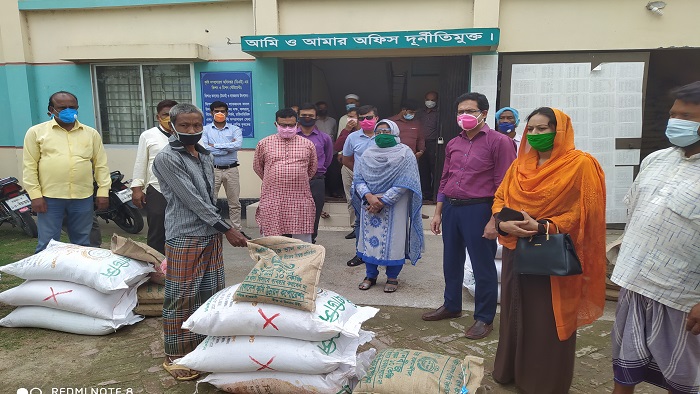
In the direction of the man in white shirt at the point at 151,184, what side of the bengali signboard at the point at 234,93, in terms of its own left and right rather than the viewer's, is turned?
front

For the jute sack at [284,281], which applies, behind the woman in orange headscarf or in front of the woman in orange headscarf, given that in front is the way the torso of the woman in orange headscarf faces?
in front

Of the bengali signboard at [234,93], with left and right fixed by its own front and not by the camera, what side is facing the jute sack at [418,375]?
front

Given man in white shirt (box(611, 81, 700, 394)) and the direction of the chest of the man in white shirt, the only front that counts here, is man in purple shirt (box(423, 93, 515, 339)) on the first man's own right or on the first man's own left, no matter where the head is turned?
on the first man's own right

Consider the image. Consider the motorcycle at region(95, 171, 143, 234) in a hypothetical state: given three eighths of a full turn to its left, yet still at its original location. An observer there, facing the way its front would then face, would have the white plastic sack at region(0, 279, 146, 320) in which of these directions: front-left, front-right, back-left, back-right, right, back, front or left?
back

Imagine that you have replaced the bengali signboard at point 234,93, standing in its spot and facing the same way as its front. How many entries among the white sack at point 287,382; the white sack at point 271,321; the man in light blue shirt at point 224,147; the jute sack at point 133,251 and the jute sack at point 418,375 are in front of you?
5

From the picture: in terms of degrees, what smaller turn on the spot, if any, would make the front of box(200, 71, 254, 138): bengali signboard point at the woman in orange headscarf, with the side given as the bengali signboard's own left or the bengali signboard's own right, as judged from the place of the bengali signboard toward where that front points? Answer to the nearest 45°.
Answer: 0° — it already faces them

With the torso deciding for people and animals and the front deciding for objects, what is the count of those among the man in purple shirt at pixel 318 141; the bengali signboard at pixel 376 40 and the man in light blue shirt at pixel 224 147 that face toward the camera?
3

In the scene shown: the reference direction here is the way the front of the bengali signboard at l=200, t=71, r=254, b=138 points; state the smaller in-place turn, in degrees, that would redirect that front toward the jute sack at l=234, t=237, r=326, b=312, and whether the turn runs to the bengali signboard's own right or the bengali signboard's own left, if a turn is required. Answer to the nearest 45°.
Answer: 0° — it already faces it

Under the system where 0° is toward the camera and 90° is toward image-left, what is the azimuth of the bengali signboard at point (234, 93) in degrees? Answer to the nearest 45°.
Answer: approximately 0°

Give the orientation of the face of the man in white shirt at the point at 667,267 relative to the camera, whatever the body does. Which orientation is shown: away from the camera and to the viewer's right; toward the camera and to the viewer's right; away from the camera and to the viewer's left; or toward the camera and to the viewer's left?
toward the camera and to the viewer's left

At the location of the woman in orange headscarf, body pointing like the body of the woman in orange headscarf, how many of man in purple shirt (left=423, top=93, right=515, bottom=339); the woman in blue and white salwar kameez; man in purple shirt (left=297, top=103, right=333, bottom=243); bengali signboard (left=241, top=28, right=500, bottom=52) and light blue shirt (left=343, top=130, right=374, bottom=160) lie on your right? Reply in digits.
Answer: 5

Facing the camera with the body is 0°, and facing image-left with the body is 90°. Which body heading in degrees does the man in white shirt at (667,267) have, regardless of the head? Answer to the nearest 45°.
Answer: approximately 45°
